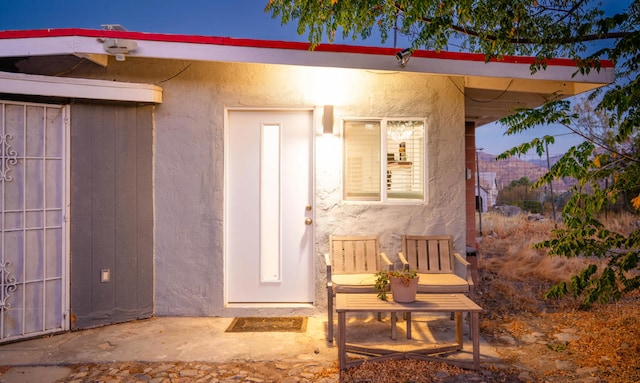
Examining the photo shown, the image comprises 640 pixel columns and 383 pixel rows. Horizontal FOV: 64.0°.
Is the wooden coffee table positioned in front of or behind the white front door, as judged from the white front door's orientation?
in front

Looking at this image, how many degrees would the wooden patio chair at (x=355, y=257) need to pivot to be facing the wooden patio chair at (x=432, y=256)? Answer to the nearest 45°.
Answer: approximately 90° to its left

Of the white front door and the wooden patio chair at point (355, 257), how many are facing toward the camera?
2

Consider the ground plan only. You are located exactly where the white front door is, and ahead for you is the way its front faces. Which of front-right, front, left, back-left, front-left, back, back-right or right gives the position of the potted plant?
front-left

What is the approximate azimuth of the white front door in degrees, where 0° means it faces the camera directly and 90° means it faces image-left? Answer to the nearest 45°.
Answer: approximately 0°

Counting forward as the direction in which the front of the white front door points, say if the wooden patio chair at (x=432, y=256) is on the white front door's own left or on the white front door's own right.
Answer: on the white front door's own left
